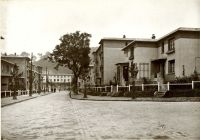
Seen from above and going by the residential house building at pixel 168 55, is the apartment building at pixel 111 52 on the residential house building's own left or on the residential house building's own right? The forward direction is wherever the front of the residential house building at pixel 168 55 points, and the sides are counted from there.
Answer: on the residential house building's own right

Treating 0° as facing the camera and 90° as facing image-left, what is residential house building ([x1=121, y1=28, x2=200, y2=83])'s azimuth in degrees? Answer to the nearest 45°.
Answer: approximately 45°
